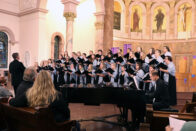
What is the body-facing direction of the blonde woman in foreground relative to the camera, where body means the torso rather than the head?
away from the camera

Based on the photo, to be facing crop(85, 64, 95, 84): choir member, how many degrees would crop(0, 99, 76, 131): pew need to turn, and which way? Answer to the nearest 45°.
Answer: approximately 45° to its left

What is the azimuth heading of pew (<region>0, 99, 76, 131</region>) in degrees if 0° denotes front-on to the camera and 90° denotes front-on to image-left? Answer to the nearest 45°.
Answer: approximately 225°

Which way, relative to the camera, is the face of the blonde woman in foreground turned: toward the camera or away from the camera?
away from the camera

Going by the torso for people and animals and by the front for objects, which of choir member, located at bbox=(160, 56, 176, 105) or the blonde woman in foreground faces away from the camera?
the blonde woman in foreground

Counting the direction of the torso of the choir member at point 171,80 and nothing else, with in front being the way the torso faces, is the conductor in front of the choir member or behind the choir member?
in front

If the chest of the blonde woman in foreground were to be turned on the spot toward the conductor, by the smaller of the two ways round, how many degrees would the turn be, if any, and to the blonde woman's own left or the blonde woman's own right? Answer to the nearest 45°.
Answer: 0° — they already face them

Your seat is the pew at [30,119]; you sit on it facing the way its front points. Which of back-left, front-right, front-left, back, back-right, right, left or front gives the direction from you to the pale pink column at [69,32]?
front-left

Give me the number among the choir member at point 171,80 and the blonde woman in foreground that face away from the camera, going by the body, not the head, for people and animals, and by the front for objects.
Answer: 1
